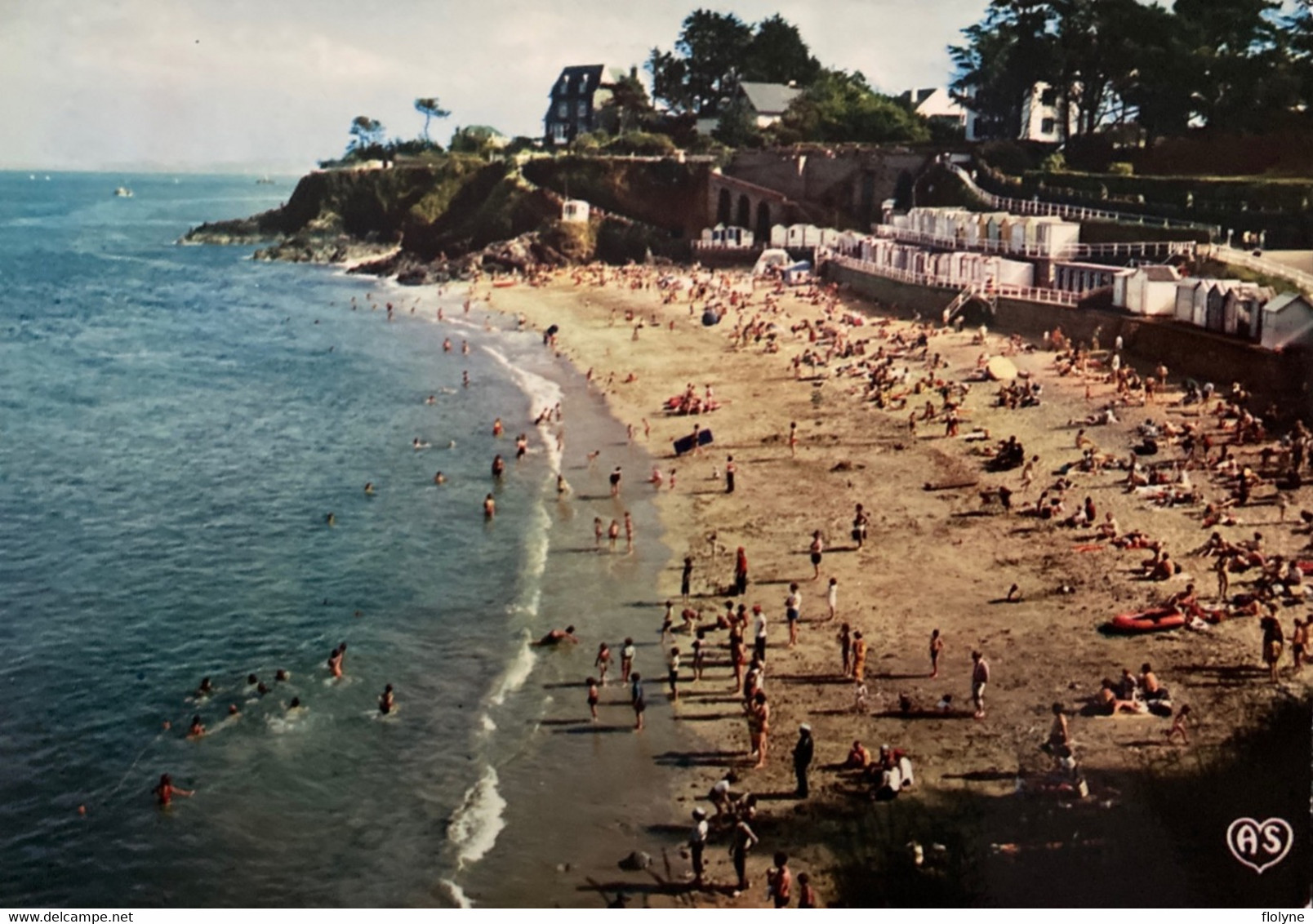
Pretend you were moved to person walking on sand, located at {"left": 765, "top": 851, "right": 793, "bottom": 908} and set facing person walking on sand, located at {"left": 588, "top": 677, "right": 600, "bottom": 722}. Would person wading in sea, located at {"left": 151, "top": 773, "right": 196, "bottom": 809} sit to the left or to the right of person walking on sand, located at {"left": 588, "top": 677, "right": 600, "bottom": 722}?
left

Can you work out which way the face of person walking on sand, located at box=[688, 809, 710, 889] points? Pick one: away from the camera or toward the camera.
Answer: away from the camera

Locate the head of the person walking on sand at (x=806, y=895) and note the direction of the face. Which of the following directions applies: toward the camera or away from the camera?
away from the camera

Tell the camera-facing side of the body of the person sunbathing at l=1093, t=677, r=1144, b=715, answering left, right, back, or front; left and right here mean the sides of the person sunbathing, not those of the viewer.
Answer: right

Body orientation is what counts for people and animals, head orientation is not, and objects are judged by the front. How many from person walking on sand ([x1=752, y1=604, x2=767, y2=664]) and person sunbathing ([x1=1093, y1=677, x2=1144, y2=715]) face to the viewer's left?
1
